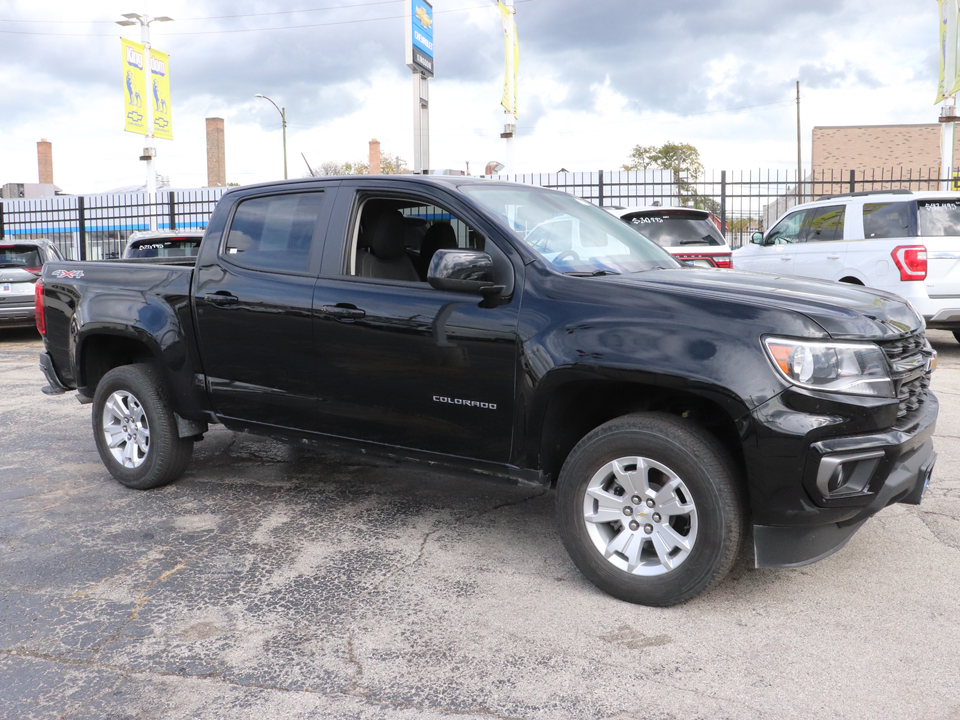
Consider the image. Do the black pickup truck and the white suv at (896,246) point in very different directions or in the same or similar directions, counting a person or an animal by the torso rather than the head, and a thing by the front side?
very different directions

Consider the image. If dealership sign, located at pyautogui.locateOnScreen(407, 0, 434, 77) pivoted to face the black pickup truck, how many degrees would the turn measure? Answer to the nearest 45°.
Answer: approximately 45° to its right

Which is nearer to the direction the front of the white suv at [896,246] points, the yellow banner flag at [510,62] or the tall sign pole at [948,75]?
the yellow banner flag

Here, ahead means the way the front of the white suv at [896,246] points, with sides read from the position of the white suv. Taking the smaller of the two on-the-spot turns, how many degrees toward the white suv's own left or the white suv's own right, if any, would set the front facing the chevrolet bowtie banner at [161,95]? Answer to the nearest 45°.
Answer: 0° — it already faces it

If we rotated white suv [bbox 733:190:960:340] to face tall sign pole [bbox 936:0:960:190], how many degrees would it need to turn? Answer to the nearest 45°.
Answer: approximately 45° to its right

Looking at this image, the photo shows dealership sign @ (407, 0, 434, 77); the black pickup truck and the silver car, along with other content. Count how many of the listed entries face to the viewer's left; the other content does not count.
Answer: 0

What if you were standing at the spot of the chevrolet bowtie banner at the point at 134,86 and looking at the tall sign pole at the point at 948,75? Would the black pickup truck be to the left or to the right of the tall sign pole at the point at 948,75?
right

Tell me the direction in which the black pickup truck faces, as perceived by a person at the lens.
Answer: facing the viewer and to the right of the viewer

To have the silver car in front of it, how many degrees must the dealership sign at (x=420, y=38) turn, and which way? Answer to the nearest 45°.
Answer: approximately 90° to its right

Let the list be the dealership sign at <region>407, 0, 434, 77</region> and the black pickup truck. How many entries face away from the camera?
0

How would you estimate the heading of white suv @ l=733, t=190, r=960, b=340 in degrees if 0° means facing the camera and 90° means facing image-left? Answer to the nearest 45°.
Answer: approximately 135°

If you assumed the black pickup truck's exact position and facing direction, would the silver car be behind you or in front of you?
behind
